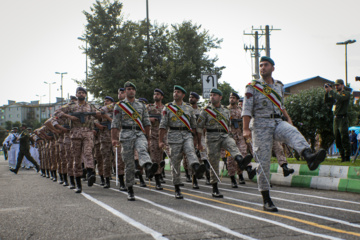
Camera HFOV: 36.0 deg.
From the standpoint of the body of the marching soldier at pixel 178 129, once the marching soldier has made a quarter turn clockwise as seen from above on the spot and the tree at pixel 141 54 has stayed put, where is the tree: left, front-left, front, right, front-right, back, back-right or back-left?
back-right

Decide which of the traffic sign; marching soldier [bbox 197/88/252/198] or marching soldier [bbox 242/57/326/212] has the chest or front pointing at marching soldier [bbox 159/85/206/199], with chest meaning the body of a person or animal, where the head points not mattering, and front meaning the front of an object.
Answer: the traffic sign

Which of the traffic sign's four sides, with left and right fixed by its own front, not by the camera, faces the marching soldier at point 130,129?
front

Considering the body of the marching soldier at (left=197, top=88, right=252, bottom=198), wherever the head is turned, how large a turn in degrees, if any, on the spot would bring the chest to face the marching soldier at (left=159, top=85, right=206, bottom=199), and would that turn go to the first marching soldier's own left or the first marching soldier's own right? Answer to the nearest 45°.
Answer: approximately 135° to the first marching soldier's own right

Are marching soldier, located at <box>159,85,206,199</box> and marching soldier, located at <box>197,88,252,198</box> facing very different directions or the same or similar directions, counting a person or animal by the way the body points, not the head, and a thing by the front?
same or similar directions

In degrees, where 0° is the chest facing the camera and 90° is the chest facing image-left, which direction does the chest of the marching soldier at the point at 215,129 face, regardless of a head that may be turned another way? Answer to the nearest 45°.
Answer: approximately 315°

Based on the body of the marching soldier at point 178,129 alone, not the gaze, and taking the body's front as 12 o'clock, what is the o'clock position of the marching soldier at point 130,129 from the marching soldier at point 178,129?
the marching soldier at point 130,129 is roughly at 4 o'clock from the marching soldier at point 178,129.

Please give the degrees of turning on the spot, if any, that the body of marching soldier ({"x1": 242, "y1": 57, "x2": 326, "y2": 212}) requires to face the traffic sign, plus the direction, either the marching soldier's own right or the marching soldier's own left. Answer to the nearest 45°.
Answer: approximately 135° to the marching soldier's own left

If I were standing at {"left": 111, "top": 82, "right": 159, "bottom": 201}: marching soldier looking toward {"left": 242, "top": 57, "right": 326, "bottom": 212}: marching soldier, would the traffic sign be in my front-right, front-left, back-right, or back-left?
back-left

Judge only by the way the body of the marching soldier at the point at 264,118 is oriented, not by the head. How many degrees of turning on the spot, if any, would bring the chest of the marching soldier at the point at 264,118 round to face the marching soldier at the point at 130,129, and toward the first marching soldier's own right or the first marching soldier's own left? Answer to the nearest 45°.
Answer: approximately 180°

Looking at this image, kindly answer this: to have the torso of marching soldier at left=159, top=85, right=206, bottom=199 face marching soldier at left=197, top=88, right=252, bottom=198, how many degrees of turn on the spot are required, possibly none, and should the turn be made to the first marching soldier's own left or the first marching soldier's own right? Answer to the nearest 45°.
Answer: approximately 45° to the first marching soldier's own left

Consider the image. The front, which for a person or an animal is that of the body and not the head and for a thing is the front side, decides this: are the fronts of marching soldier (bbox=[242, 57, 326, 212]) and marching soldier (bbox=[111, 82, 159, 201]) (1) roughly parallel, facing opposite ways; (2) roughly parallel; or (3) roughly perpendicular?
roughly parallel

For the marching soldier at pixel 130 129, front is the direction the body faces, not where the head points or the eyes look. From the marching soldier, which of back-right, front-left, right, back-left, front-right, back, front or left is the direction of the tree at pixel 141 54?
back-left

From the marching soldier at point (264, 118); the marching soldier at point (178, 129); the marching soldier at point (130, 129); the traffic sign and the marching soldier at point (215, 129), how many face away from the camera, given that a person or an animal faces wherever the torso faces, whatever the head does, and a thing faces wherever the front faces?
0

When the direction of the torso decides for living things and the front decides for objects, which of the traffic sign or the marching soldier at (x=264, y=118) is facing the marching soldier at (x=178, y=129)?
the traffic sign

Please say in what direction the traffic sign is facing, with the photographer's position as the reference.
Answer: facing the viewer

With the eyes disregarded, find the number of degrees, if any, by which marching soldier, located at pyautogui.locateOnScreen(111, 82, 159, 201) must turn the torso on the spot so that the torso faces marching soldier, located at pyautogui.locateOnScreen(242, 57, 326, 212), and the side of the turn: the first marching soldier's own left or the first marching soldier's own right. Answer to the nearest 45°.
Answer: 0° — they already face them
